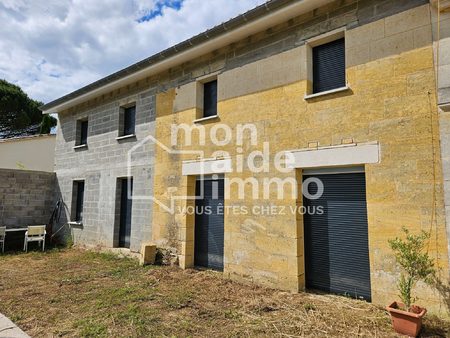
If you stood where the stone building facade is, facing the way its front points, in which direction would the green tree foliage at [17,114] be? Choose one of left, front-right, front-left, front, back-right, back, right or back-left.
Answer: right

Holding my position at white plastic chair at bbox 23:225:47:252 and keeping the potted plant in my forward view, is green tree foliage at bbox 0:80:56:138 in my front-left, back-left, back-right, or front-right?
back-left

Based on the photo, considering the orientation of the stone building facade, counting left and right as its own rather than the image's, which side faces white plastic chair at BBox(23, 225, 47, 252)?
right

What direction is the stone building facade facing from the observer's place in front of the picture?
facing the viewer and to the left of the viewer
